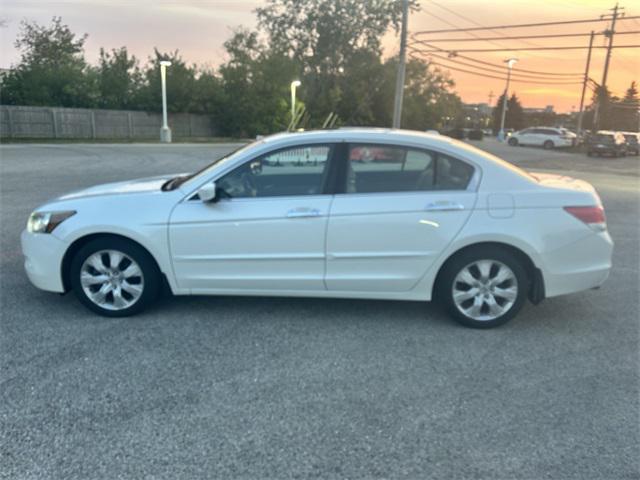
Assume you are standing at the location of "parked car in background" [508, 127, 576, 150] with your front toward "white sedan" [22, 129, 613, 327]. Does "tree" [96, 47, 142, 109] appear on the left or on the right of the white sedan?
right

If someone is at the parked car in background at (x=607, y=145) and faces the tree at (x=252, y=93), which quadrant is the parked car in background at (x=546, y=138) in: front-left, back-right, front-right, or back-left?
front-right

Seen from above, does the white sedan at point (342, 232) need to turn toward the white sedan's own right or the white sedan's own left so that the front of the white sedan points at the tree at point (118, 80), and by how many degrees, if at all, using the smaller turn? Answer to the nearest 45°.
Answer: approximately 45° to the white sedan's own right

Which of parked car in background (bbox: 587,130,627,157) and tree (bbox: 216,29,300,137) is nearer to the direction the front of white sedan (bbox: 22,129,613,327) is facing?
the tree

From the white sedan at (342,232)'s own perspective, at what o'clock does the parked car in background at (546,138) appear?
The parked car in background is roughly at 4 o'clock from the white sedan.

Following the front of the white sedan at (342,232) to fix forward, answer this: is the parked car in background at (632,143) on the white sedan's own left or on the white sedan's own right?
on the white sedan's own right

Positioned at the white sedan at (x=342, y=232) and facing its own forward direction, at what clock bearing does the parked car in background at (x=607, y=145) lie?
The parked car in background is roughly at 4 o'clock from the white sedan.

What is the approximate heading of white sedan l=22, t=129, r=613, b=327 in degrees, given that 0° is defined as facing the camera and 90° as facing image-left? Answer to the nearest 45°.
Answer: approximately 90°

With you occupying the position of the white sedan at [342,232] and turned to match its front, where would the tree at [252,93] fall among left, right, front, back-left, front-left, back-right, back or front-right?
right
